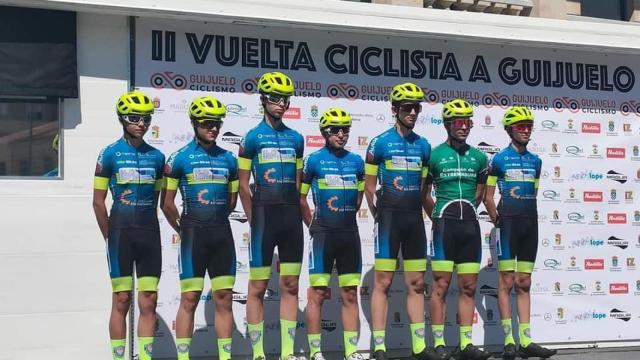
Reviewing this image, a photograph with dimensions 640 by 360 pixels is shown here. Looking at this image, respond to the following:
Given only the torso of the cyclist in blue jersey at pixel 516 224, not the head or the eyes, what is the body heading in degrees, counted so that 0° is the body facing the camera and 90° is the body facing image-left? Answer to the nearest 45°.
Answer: approximately 315°

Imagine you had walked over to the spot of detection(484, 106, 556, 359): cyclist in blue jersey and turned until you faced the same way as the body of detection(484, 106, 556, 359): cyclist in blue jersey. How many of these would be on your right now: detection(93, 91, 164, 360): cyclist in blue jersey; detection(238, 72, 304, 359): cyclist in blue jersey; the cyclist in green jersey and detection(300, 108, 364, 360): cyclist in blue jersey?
4

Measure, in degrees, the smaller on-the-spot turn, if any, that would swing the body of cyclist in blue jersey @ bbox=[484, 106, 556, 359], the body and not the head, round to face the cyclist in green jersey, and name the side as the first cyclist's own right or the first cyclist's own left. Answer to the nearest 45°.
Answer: approximately 90° to the first cyclist's own right

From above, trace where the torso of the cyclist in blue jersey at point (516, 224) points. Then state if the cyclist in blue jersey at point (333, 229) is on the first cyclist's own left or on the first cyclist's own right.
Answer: on the first cyclist's own right

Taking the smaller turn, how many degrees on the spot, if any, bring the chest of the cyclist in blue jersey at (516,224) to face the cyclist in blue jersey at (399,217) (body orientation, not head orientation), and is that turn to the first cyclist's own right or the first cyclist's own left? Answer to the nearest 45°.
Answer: approximately 90° to the first cyclist's own right

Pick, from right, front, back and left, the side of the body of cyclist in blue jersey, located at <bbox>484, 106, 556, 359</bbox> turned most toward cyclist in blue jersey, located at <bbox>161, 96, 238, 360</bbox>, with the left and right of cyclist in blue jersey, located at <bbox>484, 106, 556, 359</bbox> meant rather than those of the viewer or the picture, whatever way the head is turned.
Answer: right

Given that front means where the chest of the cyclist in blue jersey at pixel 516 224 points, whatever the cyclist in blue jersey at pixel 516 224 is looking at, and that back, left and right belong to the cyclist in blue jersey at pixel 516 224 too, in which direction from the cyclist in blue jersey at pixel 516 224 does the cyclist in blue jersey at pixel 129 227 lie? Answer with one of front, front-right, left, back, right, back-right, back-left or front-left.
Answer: right

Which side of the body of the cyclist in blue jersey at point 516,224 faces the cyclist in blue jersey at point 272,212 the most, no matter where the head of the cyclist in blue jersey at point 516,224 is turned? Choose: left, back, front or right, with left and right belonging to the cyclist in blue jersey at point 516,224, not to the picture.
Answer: right
